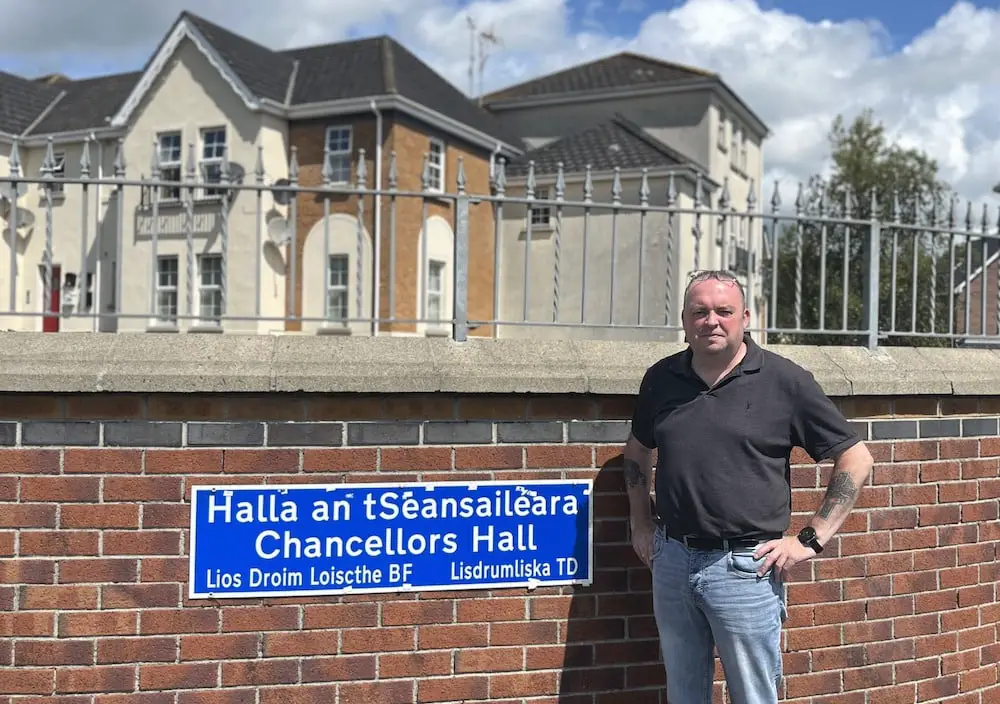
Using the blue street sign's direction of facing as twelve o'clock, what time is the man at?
The man is roughly at 10 o'clock from the blue street sign.

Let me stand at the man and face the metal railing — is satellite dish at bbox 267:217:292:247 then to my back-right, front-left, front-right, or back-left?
front-right

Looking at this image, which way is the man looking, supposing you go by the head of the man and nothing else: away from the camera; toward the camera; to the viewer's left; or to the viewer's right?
toward the camera

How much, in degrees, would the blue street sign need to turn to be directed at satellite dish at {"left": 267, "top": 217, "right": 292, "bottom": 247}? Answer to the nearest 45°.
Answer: approximately 180°

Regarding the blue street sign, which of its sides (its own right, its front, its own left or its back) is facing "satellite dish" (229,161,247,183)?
back

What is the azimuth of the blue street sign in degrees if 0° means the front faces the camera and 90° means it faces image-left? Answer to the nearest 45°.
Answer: approximately 0°

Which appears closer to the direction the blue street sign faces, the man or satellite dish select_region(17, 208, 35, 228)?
the man

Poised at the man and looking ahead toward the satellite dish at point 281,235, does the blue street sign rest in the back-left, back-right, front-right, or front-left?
front-left
